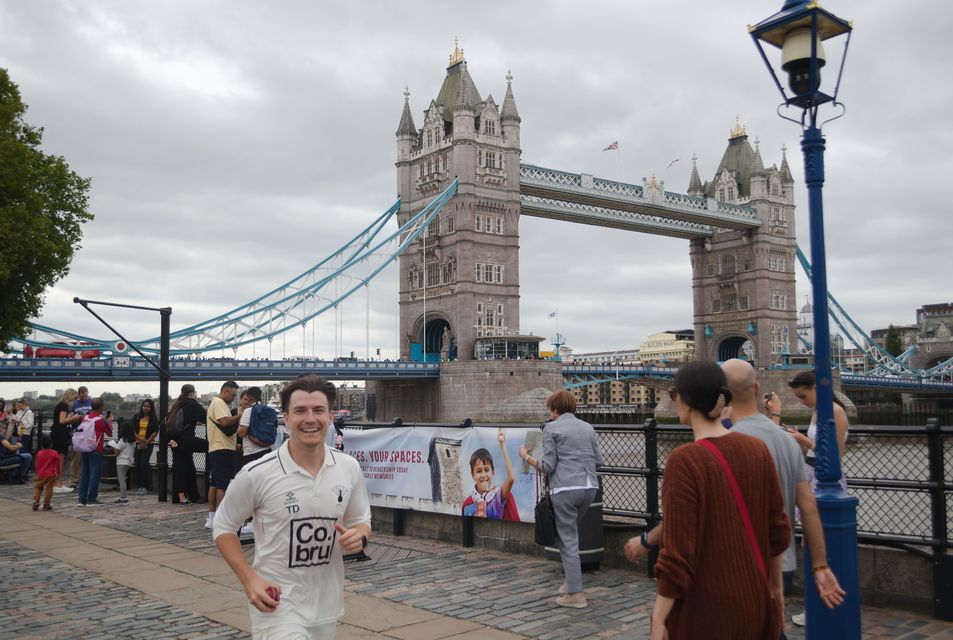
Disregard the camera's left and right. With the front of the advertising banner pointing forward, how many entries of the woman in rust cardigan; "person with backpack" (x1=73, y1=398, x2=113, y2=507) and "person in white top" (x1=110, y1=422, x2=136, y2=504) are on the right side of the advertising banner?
2

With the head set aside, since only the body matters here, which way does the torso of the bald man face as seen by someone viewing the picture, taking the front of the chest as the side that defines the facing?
away from the camera

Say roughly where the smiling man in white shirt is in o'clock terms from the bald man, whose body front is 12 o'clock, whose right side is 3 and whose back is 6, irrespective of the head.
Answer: The smiling man in white shirt is roughly at 8 o'clock from the bald man.

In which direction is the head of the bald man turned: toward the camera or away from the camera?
away from the camera

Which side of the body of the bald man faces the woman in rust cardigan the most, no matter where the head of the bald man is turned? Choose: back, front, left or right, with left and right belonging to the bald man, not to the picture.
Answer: back

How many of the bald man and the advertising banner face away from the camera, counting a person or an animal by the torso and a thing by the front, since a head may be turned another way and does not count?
1

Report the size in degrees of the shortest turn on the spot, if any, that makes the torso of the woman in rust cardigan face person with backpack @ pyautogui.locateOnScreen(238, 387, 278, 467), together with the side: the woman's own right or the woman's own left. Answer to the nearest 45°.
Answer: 0° — they already face them

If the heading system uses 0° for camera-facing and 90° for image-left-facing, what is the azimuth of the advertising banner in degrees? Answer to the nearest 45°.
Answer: approximately 45°

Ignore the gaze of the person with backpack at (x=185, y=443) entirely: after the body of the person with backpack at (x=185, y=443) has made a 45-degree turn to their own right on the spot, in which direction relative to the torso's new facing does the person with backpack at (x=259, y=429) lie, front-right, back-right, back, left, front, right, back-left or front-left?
right

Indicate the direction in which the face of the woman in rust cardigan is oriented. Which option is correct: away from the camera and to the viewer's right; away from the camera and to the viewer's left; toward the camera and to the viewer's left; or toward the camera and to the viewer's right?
away from the camera and to the viewer's left

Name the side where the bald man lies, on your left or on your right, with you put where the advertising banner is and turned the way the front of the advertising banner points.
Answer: on your left

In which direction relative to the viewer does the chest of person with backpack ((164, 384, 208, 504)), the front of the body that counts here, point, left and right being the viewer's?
facing away from the viewer and to the right of the viewer

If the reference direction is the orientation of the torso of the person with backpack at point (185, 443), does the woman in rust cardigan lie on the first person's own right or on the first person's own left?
on the first person's own right

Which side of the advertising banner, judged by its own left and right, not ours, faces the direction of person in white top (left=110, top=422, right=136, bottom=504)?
right
